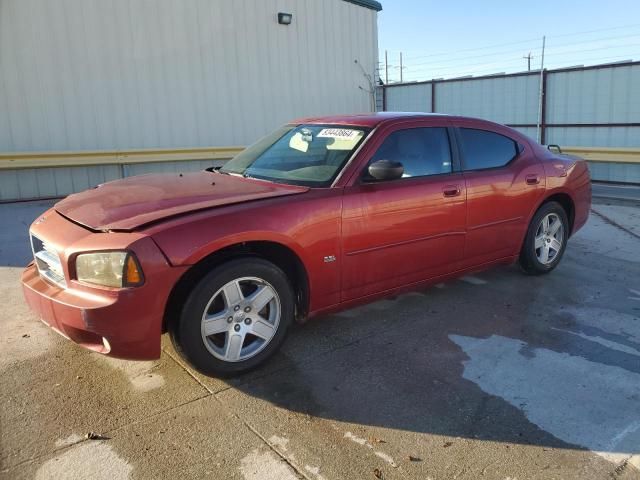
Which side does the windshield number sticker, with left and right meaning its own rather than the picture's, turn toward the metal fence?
back

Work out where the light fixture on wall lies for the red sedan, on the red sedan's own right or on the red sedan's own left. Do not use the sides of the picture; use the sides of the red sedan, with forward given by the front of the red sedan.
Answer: on the red sedan's own right

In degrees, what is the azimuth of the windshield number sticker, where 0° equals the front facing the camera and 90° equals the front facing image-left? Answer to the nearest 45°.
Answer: approximately 45°

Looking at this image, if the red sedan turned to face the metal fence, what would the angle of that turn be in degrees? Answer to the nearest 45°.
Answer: approximately 180°

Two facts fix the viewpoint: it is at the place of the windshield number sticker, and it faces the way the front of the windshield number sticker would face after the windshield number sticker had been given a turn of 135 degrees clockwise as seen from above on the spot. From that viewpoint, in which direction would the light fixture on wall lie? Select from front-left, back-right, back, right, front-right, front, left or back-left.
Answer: front

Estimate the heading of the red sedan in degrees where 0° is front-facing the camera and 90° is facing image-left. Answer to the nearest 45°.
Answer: approximately 45°
